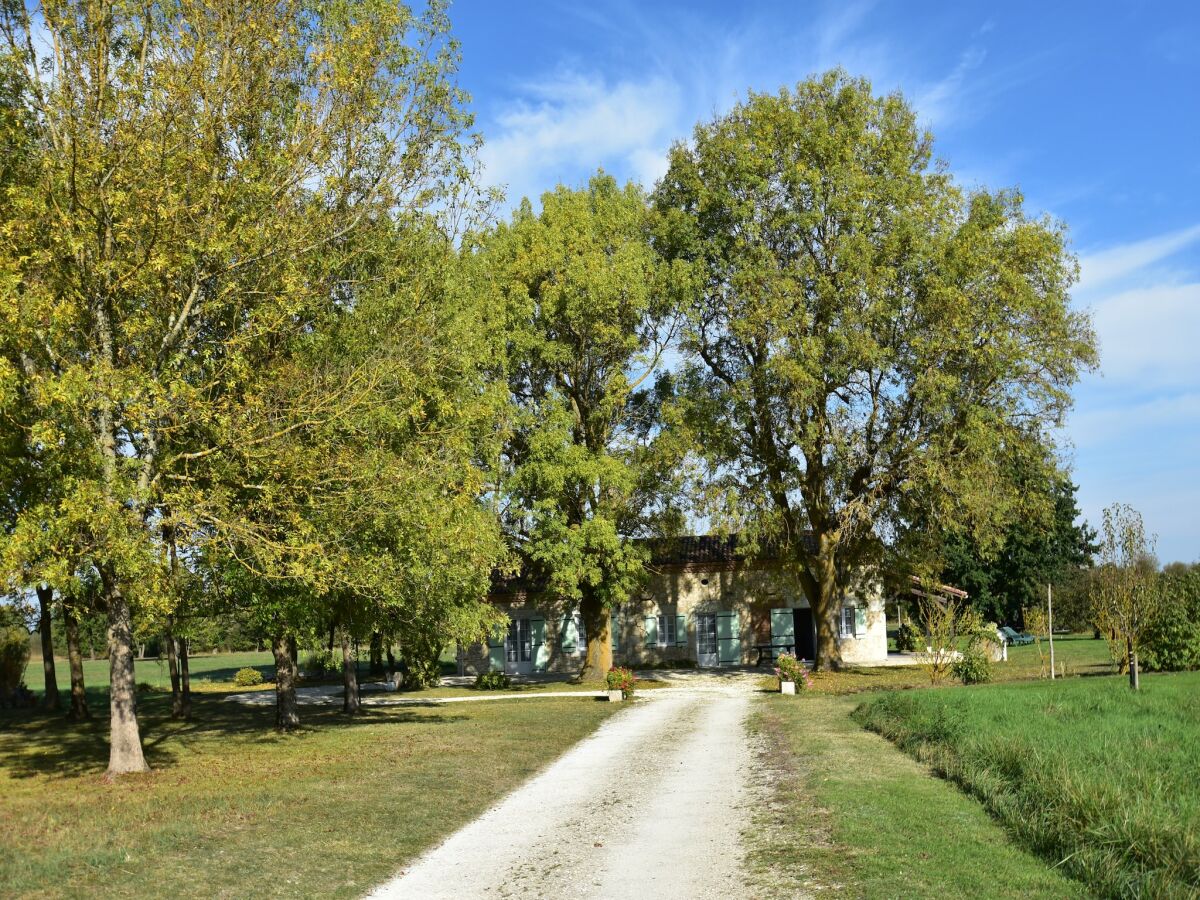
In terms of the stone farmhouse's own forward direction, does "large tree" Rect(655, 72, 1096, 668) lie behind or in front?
in front

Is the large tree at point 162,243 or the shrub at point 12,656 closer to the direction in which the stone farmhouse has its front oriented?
the large tree

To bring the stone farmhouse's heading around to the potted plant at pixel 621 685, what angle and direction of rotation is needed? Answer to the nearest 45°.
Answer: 0° — it already faces it

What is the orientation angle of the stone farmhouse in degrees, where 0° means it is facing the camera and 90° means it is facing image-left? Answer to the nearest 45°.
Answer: approximately 0°

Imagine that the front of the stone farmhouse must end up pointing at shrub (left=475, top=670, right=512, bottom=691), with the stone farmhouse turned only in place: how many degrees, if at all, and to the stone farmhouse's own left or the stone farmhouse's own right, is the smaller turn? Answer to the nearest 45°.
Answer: approximately 45° to the stone farmhouse's own right

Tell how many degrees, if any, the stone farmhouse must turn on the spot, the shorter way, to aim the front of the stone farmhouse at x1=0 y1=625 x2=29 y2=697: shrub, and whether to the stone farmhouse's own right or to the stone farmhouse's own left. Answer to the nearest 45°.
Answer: approximately 45° to the stone farmhouse's own right

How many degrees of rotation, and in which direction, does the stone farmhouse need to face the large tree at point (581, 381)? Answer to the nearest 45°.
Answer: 0° — it already faces it

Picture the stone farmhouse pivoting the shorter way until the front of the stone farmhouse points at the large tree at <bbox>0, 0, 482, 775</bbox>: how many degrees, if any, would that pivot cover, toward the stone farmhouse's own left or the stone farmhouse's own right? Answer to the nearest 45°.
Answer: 0° — it already faces it

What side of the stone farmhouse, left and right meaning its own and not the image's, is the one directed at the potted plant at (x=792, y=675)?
front
